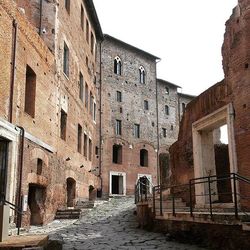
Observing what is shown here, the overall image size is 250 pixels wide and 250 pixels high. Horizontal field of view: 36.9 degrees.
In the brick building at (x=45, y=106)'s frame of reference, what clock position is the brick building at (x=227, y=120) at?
the brick building at (x=227, y=120) is roughly at 12 o'clock from the brick building at (x=45, y=106).

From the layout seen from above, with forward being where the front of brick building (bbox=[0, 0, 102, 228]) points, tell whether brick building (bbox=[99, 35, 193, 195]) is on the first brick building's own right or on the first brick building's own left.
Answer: on the first brick building's own left

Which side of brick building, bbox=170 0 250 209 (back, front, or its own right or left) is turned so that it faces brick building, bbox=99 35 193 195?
right

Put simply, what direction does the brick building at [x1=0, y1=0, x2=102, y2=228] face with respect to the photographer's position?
facing the viewer and to the right of the viewer

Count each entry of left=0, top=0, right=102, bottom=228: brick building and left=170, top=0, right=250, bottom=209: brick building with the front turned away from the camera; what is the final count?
0

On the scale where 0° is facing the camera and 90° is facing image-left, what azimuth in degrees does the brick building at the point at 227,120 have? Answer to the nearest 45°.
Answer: approximately 45°
